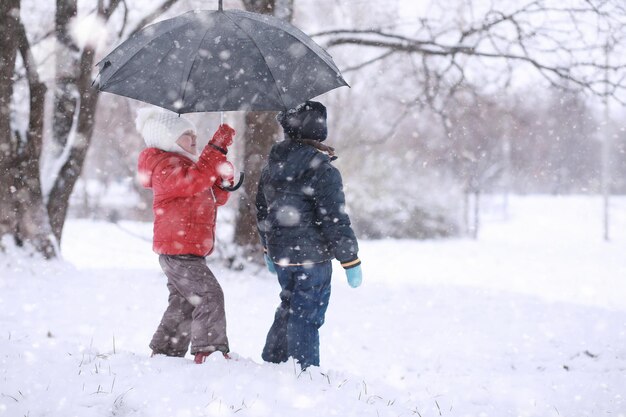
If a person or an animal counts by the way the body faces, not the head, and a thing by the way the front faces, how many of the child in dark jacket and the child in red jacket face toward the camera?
0

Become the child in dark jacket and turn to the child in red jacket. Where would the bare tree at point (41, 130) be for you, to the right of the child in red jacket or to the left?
right

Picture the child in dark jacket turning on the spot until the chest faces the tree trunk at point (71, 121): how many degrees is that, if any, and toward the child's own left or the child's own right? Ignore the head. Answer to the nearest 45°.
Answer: approximately 90° to the child's own left

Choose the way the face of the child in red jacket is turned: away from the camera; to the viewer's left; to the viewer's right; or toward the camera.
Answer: to the viewer's right

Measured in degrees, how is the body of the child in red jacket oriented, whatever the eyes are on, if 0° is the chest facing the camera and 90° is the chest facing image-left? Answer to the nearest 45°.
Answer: approximately 270°

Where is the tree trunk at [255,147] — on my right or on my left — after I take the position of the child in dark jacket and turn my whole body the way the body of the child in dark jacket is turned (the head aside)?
on my left

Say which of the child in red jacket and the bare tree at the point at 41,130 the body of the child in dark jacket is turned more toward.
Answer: the bare tree

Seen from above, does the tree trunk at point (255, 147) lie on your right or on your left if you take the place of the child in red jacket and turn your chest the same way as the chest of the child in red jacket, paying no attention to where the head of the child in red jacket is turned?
on your left

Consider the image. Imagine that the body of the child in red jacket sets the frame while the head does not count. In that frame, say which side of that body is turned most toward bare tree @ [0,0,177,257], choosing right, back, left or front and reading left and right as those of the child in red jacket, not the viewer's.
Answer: left

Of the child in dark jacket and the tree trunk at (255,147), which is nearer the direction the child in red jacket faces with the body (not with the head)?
the child in dark jacket

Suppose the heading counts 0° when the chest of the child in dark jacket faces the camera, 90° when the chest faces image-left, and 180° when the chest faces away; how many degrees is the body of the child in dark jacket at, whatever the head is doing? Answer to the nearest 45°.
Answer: approximately 225°
